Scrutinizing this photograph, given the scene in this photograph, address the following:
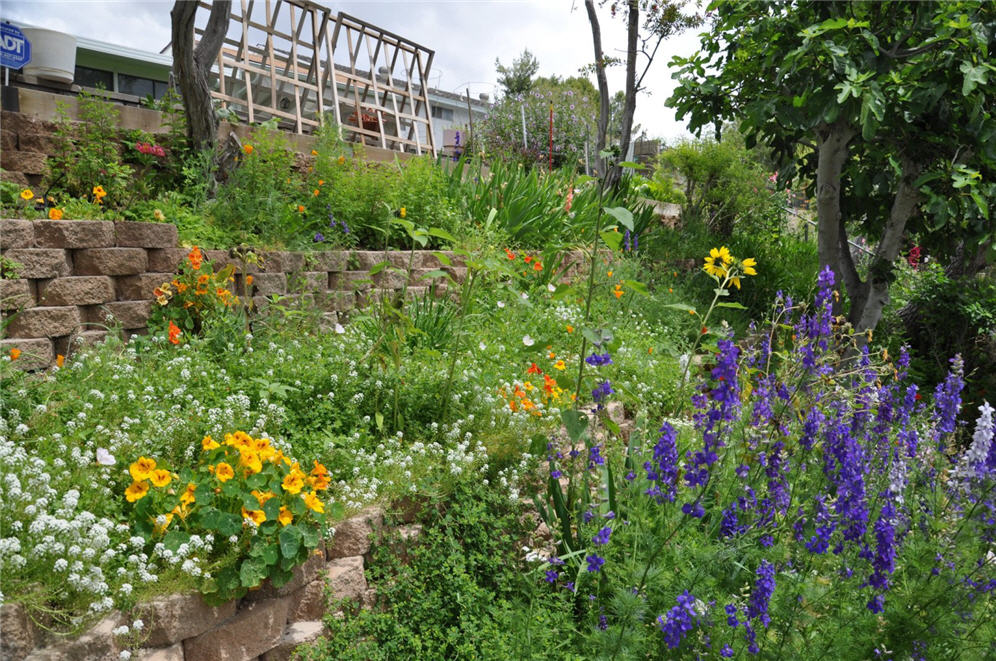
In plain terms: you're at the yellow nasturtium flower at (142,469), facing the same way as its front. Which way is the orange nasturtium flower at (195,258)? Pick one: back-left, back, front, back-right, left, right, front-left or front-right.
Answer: back

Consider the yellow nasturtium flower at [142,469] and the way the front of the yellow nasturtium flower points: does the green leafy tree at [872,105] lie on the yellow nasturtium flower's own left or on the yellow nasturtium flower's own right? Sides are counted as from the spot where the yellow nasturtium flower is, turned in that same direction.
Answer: on the yellow nasturtium flower's own left

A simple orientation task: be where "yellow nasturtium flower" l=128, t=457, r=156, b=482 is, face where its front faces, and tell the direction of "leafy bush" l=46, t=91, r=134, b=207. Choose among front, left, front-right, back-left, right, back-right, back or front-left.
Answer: back

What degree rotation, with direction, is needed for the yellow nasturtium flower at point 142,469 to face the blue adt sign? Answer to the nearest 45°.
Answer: approximately 180°

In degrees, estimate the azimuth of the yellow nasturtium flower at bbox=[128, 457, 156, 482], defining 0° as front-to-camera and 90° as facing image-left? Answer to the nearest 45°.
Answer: approximately 0°

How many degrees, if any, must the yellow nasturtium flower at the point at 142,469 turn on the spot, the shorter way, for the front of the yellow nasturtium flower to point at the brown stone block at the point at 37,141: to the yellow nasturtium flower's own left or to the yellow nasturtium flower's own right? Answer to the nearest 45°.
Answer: approximately 180°

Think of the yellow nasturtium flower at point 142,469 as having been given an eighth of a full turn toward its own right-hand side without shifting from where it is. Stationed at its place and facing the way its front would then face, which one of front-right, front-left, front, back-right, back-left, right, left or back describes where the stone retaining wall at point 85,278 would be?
back-right

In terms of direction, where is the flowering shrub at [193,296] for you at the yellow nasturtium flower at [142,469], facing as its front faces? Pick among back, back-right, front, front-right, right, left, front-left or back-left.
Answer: back
